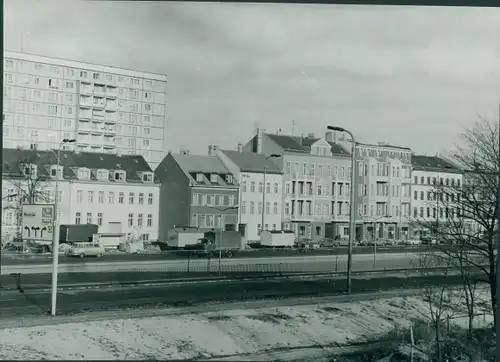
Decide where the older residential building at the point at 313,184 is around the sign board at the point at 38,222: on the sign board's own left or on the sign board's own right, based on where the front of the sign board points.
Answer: on the sign board's own left

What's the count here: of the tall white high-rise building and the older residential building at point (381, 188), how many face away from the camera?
0

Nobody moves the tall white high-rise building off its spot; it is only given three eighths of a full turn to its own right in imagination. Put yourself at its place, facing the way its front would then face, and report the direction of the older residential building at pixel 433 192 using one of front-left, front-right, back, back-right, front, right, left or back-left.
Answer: back

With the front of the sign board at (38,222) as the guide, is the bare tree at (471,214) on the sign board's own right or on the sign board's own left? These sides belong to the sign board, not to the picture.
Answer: on the sign board's own left

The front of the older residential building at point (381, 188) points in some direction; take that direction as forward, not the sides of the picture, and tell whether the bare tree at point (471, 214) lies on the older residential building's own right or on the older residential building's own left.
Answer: on the older residential building's own left

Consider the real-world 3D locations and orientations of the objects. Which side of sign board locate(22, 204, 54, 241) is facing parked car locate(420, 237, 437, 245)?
left

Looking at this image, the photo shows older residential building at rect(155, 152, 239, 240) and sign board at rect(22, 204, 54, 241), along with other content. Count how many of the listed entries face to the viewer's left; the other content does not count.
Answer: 0

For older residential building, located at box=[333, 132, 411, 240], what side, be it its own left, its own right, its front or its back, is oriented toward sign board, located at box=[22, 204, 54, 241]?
right

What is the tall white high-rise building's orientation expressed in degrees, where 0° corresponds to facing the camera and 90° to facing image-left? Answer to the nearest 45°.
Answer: approximately 315°
